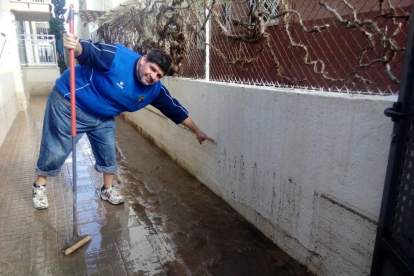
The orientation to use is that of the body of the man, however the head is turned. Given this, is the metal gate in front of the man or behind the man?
in front

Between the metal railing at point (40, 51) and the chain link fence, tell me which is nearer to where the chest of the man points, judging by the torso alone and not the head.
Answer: the chain link fence

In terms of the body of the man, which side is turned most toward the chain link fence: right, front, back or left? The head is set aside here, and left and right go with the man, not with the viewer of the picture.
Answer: left

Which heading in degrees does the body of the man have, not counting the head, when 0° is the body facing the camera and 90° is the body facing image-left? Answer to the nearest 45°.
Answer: approximately 0°

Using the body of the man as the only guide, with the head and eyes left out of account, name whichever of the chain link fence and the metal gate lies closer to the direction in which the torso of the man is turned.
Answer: the metal gate

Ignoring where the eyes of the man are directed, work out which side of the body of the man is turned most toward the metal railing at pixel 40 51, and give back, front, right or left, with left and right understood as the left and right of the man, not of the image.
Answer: back
